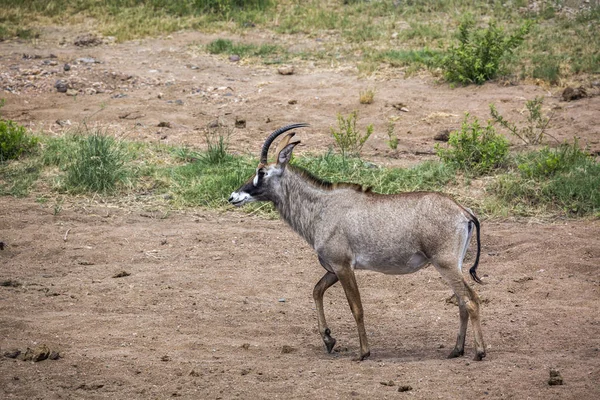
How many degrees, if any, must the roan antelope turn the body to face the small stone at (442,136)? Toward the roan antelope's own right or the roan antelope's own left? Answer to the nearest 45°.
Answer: approximately 90° to the roan antelope's own right

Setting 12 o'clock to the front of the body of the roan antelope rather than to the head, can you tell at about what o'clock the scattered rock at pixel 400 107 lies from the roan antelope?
The scattered rock is roughly at 3 o'clock from the roan antelope.

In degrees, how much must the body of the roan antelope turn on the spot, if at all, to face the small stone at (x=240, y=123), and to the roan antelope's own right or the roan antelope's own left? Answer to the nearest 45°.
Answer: approximately 90° to the roan antelope's own right

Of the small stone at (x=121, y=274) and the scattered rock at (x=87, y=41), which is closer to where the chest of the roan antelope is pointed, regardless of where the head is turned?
the small stone

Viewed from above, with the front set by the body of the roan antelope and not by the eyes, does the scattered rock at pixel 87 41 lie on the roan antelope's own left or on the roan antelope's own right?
on the roan antelope's own right

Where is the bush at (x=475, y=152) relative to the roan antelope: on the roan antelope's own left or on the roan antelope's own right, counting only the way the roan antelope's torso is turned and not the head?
on the roan antelope's own right

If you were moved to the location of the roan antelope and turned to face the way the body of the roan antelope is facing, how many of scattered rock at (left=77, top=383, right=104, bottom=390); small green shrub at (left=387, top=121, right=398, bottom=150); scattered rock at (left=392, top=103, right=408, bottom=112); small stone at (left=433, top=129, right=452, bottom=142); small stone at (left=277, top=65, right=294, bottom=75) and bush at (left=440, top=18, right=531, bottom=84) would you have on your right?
5

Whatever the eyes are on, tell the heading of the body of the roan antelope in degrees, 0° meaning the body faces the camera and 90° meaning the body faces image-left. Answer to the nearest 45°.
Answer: approximately 90°

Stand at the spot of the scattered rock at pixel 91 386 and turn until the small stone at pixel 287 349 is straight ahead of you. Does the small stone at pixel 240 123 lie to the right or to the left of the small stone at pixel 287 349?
left

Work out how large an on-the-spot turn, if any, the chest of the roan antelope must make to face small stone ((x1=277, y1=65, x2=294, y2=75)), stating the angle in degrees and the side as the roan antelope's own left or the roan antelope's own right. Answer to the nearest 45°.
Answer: approximately 90° to the roan antelope's own right

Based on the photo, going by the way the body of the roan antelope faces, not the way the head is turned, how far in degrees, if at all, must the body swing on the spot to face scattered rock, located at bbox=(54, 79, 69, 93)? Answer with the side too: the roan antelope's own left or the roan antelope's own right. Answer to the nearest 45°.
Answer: approximately 45° to the roan antelope's own right

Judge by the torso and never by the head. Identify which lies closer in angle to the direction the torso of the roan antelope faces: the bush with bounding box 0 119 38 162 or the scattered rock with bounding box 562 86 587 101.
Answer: the bush

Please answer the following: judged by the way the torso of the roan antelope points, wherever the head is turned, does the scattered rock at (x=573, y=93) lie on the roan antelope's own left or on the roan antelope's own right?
on the roan antelope's own right

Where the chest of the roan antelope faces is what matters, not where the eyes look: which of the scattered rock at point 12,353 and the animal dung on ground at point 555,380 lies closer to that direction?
the scattered rock

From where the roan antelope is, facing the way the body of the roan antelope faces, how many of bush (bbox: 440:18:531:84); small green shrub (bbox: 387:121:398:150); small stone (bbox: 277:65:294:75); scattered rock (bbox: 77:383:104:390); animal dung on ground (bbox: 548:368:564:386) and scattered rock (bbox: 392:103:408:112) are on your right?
4
